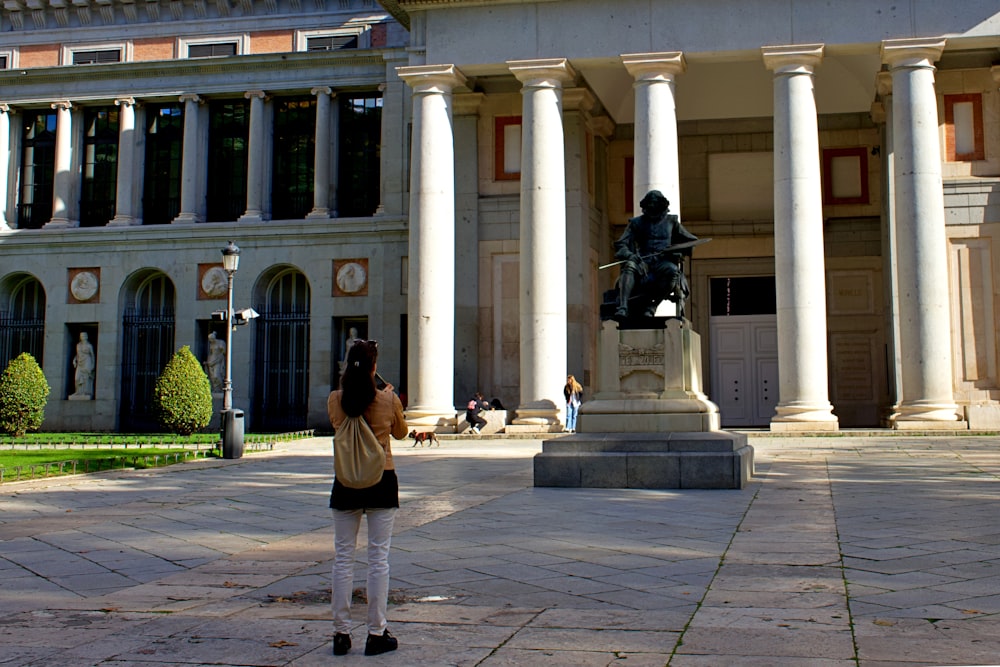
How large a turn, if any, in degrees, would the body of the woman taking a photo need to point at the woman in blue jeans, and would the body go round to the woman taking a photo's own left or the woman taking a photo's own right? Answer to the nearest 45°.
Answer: approximately 45° to the woman taking a photo's own left

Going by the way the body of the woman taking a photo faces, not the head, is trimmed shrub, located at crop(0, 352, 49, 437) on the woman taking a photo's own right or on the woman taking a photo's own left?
on the woman taking a photo's own left

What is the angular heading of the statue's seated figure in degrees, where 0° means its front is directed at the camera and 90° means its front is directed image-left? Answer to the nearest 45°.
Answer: approximately 0°

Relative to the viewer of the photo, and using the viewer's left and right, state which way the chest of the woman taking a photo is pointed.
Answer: facing away from the viewer and to the right of the viewer

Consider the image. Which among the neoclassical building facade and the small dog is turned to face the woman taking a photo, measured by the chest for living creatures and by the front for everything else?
the neoclassical building facade
